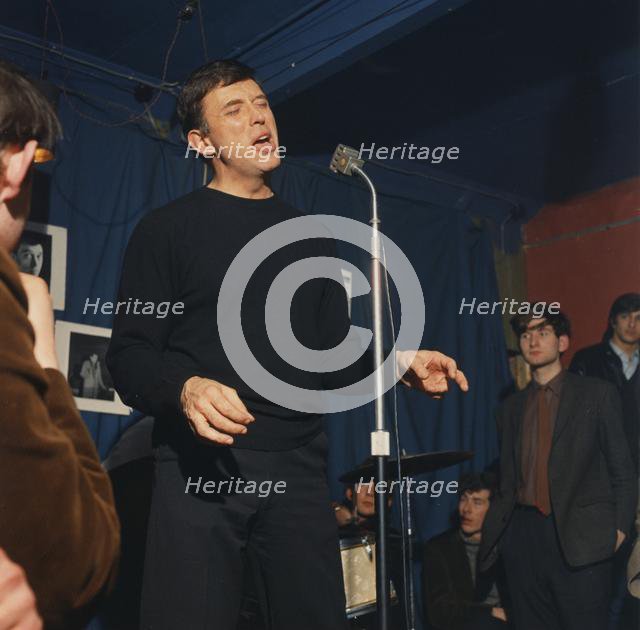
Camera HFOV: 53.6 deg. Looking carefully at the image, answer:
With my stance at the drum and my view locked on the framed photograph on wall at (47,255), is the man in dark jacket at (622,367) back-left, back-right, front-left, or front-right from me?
back-right

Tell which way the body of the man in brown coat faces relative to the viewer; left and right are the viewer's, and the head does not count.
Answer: facing away from the viewer and to the right of the viewer

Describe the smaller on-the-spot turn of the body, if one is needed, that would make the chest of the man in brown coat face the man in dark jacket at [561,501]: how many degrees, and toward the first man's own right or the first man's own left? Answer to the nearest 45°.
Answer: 0° — they already face them

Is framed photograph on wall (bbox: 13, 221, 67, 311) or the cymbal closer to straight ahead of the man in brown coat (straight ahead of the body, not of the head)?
the cymbal

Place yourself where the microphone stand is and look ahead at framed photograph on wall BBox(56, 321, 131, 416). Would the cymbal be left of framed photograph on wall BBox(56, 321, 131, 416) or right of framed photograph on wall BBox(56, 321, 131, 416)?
right

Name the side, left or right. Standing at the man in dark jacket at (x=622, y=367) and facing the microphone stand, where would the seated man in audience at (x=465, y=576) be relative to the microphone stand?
right
